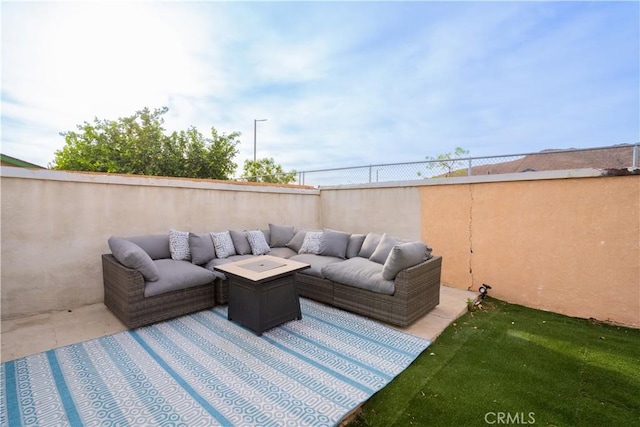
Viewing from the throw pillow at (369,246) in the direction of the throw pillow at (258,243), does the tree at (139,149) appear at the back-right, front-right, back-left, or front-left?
front-right

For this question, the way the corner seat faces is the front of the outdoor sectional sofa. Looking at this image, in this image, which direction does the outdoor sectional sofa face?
toward the camera

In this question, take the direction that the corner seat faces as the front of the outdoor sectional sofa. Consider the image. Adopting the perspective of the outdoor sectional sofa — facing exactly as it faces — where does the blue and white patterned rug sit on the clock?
The blue and white patterned rug is roughly at 12 o'clock from the outdoor sectional sofa.

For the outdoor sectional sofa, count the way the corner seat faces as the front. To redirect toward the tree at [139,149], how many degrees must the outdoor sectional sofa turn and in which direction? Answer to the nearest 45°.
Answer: approximately 135° to its right
